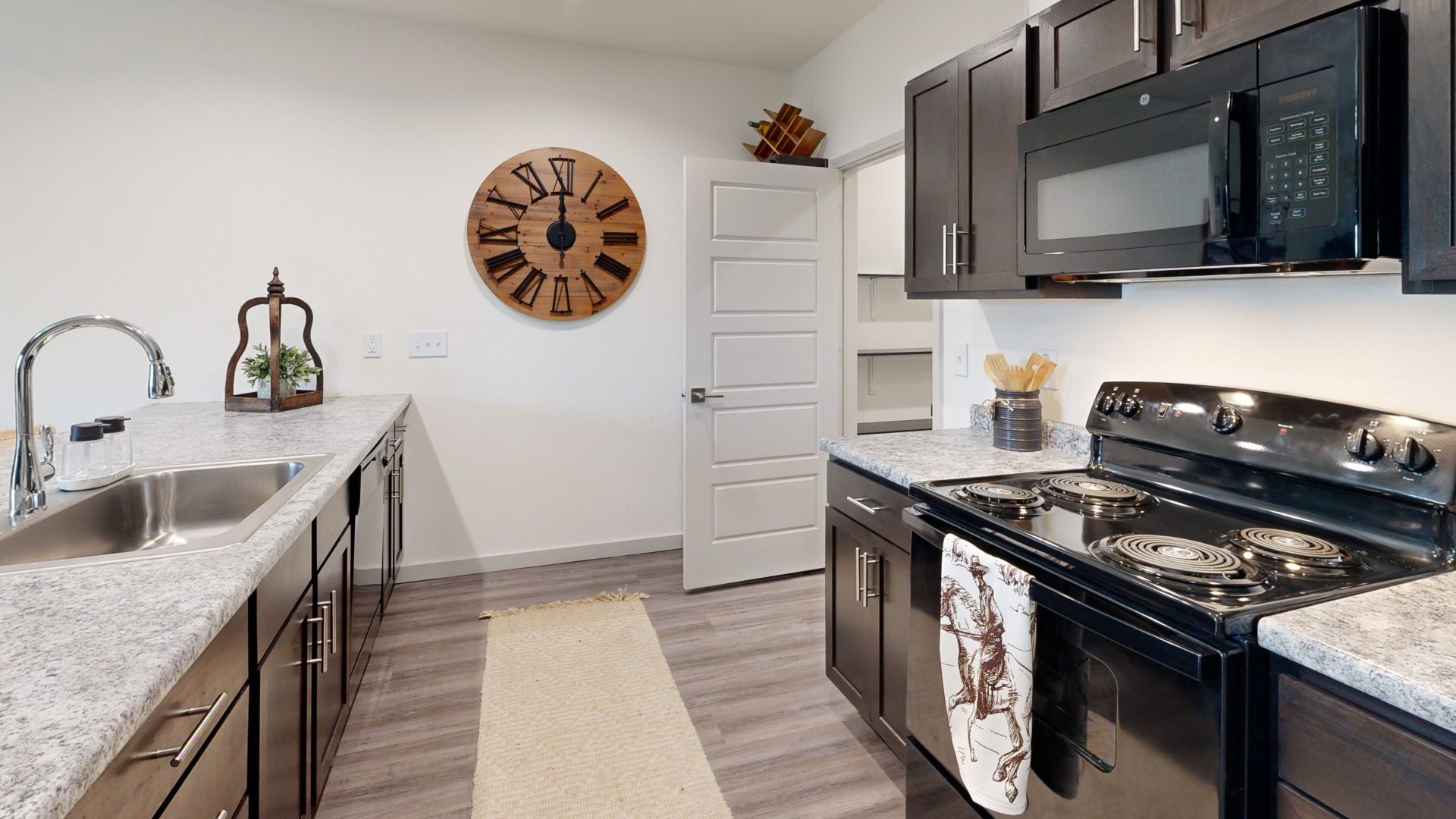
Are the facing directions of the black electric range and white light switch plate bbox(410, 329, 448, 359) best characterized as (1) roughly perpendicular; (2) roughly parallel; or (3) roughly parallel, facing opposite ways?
roughly perpendicular

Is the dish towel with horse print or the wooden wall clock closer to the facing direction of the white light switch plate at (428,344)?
the dish towel with horse print

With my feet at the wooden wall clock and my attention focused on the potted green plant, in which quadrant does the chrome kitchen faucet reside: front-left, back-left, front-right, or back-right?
front-left

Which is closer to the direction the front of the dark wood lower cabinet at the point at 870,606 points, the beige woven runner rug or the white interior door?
the beige woven runner rug

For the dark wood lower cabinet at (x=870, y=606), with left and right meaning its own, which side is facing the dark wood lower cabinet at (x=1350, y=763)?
left

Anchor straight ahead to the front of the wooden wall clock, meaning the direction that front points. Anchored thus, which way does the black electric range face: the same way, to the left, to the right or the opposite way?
to the right

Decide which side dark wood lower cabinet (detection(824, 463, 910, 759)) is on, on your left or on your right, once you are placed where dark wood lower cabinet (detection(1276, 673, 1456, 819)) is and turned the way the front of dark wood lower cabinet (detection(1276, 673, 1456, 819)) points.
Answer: on your right

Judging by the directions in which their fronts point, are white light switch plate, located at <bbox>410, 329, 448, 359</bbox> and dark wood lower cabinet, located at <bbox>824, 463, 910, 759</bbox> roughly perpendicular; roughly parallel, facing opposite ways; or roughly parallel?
roughly perpendicular

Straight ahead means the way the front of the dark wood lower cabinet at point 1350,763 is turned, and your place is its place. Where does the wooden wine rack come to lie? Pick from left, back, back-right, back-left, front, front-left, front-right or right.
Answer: right

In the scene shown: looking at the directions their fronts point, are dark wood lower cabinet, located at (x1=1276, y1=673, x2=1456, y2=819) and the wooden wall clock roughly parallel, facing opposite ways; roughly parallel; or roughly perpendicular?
roughly perpendicular

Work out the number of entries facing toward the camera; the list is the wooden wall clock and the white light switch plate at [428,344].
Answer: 2

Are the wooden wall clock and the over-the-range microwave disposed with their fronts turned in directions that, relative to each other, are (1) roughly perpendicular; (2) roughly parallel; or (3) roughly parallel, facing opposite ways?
roughly perpendicular

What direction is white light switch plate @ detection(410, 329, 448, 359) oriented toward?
toward the camera

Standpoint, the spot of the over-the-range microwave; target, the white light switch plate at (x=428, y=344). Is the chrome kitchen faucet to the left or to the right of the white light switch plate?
left

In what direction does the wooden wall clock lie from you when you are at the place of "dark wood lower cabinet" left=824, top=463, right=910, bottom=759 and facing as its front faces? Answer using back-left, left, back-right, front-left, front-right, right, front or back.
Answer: right

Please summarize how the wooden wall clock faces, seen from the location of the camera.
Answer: facing the viewer
